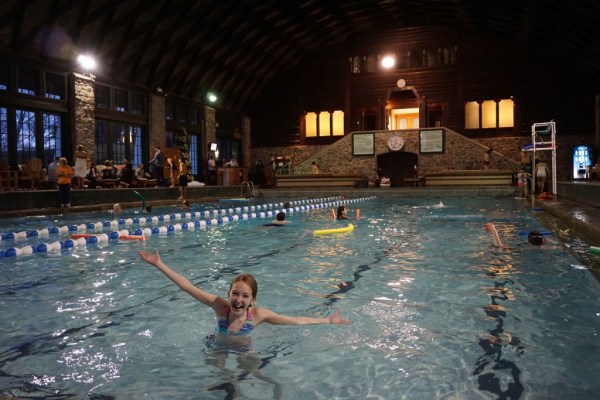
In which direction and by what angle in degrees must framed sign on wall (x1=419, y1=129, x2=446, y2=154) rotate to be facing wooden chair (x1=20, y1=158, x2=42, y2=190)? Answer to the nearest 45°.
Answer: approximately 45° to its right

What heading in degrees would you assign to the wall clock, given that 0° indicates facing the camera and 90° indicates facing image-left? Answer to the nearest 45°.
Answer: approximately 0°

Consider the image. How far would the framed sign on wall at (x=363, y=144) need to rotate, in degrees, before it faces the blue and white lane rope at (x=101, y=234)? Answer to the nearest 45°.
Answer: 0° — it already faces it

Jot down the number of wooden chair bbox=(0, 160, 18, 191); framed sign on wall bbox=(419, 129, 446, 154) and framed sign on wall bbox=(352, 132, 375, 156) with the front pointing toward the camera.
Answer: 2

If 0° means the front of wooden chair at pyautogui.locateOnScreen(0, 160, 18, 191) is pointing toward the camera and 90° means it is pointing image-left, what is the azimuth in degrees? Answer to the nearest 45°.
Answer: approximately 270°

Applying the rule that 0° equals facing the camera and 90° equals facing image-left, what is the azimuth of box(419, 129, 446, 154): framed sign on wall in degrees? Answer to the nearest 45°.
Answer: approximately 0°

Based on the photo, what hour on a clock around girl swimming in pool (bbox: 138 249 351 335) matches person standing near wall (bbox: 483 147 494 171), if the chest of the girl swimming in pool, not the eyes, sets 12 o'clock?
The person standing near wall is roughly at 7 o'clock from the girl swimming in pool.

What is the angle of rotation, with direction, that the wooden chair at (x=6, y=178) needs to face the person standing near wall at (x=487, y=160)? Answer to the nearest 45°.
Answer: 0° — it already faces them
